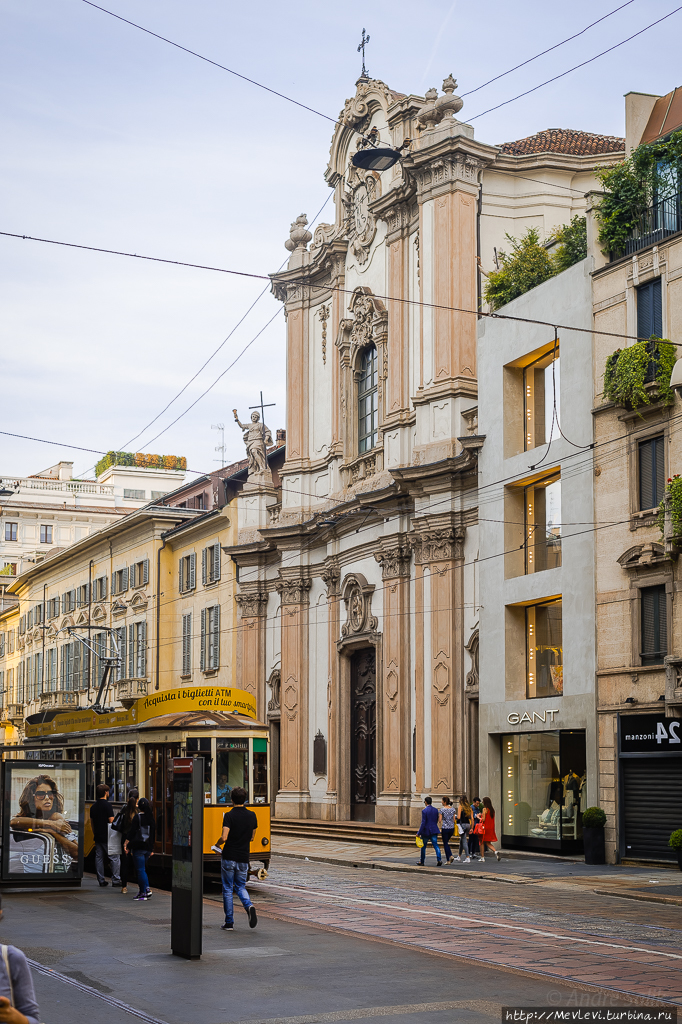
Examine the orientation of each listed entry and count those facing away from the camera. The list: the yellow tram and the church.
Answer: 0

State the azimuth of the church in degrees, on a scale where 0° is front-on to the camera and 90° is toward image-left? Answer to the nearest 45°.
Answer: approximately 45°

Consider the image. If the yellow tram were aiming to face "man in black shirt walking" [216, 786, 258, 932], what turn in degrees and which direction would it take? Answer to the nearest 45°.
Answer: approximately 45° to its right

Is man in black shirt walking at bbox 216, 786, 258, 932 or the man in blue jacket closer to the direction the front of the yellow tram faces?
the man in black shirt walking

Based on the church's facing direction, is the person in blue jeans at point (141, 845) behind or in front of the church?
in front

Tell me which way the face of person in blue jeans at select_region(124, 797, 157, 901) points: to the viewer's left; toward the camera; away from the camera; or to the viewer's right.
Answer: away from the camera

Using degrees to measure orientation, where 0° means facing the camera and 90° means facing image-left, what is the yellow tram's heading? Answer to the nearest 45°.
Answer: approximately 315°

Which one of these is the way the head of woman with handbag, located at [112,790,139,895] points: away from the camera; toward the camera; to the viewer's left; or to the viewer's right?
away from the camera

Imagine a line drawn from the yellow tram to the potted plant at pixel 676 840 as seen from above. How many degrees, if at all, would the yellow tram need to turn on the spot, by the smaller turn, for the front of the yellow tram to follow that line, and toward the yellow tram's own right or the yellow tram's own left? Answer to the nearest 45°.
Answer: approximately 45° to the yellow tram's own left
